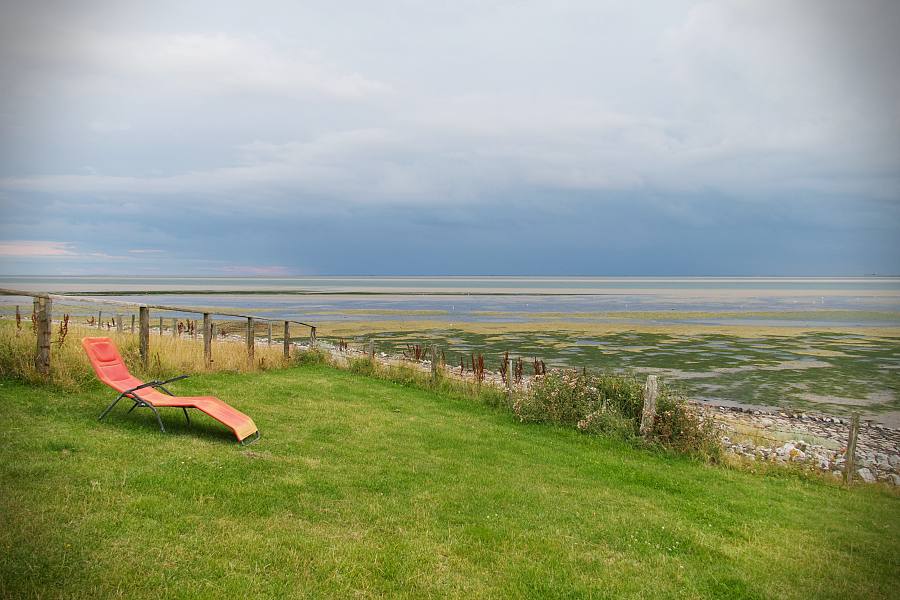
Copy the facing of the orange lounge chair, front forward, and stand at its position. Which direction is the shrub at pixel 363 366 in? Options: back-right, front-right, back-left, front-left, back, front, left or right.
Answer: left

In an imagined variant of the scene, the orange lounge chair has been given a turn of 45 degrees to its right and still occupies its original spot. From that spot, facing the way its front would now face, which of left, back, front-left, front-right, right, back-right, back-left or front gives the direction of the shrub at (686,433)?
left

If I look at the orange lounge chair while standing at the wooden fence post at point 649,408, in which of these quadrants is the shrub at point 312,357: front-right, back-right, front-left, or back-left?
front-right

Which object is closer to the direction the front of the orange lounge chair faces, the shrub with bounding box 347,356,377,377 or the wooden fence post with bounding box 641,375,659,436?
the wooden fence post

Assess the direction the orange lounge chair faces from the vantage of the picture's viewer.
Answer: facing the viewer and to the right of the viewer

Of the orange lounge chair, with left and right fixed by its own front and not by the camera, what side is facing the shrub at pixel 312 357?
left

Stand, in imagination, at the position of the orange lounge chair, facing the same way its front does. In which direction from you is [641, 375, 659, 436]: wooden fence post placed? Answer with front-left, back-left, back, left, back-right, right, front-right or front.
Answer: front-left

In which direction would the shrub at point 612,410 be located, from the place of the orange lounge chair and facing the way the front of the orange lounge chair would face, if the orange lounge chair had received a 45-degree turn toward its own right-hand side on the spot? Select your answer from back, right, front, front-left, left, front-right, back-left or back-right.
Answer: left
